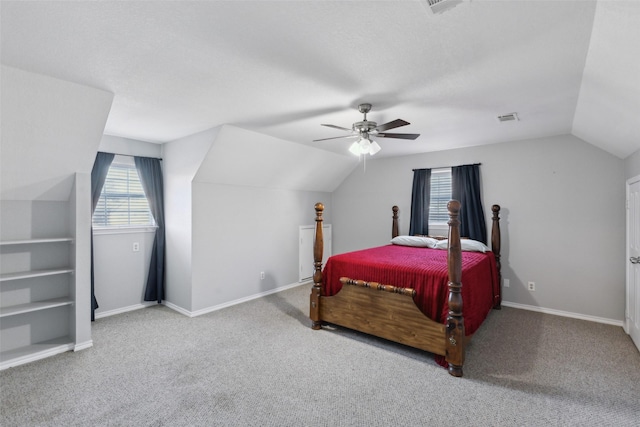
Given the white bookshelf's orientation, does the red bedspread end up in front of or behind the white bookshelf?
in front

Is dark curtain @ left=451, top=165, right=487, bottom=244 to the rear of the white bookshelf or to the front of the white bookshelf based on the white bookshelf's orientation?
to the front

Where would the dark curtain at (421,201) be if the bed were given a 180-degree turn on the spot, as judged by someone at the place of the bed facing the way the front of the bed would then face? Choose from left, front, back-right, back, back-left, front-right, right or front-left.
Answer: front-left

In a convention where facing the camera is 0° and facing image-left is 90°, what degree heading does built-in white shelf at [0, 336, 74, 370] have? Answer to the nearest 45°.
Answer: approximately 315°
